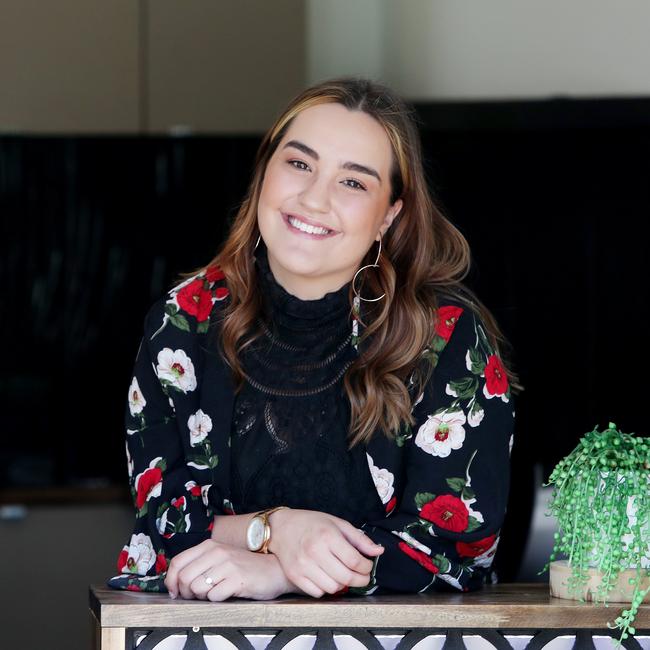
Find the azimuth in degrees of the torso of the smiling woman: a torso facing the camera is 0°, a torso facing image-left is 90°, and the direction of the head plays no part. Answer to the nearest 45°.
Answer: approximately 0°
